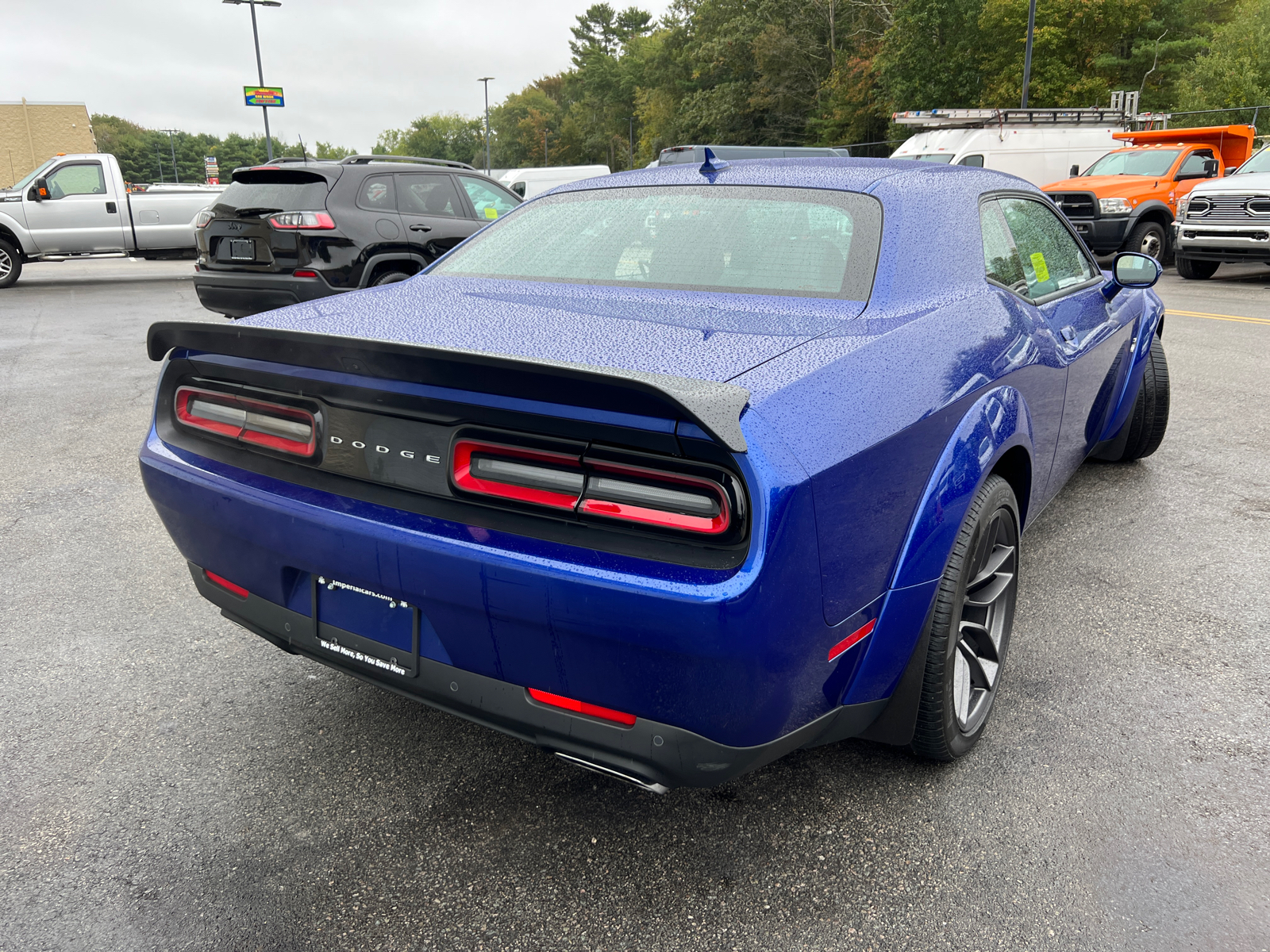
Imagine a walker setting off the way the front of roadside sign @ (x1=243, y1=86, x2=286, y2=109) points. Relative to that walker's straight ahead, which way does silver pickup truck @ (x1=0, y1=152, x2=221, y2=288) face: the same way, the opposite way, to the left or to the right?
to the right

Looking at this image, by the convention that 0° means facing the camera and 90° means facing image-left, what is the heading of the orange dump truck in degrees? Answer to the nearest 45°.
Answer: approximately 45°

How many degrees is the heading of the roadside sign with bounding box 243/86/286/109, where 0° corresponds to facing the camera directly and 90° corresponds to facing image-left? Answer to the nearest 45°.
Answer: approximately 0°

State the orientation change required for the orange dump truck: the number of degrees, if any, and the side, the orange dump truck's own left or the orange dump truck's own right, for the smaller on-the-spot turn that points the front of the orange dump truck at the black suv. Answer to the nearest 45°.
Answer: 0° — it already faces it

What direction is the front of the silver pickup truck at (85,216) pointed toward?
to the viewer's left

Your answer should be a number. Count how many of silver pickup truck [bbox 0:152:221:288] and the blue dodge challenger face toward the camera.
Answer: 0

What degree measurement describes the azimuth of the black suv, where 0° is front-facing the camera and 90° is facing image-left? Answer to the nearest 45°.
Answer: approximately 225°

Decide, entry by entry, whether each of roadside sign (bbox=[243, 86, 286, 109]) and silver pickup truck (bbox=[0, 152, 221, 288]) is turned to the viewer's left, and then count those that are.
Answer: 1

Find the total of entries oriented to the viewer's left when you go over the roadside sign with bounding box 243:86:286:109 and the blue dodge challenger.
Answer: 0

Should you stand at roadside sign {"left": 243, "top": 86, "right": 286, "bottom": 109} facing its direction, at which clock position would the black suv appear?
The black suv is roughly at 12 o'clock from the roadside sign.

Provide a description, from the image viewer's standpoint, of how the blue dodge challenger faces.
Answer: facing away from the viewer and to the right of the viewer

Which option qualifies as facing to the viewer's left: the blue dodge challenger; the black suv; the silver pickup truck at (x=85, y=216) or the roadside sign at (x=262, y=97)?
the silver pickup truck

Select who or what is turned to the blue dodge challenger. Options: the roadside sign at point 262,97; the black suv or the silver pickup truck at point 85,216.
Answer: the roadside sign

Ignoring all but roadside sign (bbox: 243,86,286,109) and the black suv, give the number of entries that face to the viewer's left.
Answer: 0

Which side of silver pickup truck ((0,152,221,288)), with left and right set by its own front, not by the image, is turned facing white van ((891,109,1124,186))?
back

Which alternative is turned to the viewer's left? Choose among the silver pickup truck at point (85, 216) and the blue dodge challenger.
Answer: the silver pickup truck
